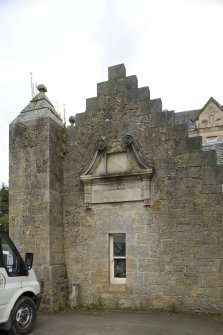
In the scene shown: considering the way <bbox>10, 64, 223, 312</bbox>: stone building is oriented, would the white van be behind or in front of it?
in front

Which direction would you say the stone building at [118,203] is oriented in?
toward the camera
